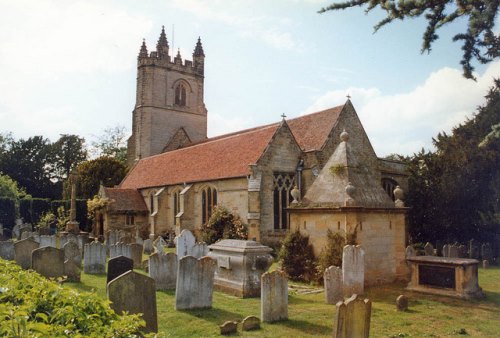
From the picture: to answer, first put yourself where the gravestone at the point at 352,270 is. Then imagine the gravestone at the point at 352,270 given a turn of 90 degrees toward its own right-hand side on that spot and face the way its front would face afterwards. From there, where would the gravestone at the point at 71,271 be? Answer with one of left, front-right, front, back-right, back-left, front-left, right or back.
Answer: front

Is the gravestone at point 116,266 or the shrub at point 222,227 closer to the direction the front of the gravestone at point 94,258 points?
the gravestone

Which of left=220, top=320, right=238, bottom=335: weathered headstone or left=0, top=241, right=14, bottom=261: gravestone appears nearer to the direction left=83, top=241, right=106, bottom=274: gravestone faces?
the weathered headstone

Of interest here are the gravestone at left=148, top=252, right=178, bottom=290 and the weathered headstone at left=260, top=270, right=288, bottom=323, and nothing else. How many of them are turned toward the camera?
2

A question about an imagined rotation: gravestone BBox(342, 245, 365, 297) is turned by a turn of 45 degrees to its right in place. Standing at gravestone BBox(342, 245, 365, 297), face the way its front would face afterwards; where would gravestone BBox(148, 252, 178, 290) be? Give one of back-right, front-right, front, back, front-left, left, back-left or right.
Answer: front-right

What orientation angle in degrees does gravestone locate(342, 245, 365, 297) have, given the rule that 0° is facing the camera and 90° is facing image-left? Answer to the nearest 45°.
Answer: approximately 0°
